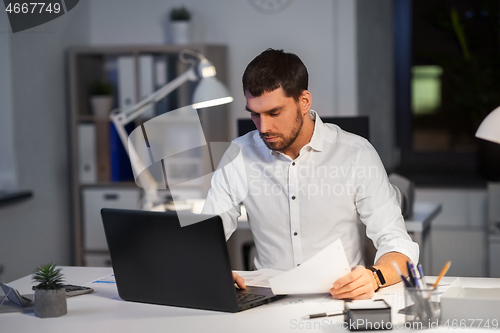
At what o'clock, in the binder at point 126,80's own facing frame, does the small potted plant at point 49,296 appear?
The small potted plant is roughly at 12 o'clock from the binder.

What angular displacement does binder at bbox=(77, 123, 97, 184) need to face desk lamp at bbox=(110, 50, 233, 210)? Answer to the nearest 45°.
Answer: approximately 45° to its left

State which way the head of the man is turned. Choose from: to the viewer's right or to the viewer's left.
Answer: to the viewer's left

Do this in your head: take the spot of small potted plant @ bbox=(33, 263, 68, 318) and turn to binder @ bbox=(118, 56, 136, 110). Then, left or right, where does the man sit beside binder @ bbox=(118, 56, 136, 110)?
right

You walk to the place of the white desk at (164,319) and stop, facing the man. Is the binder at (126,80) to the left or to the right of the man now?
left

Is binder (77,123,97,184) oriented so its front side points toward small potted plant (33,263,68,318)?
yes

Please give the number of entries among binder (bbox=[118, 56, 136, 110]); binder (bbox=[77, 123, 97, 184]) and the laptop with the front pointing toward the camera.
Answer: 2
